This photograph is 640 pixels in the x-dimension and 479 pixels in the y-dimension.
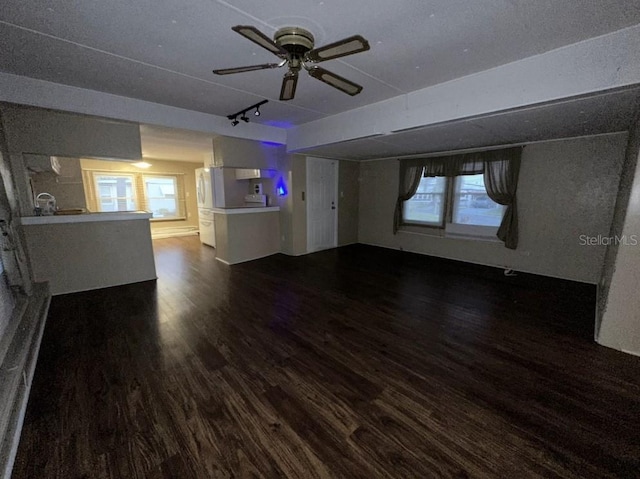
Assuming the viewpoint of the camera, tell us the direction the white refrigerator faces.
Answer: facing the viewer and to the left of the viewer

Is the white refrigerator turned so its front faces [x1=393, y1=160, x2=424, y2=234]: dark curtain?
no

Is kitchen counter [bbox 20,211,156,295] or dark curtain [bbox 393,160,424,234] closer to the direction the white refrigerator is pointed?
the kitchen counter

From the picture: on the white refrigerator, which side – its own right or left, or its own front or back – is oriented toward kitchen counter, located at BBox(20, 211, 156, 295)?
front

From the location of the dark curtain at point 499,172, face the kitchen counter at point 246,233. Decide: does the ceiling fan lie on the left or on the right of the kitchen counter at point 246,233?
left

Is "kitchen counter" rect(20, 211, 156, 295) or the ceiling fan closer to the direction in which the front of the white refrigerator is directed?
the kitchen counter

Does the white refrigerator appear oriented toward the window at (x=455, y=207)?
no

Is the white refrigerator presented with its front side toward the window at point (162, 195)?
no

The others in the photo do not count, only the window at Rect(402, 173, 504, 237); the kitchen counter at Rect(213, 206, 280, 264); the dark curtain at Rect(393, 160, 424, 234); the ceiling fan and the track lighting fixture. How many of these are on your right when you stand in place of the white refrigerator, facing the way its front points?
0
